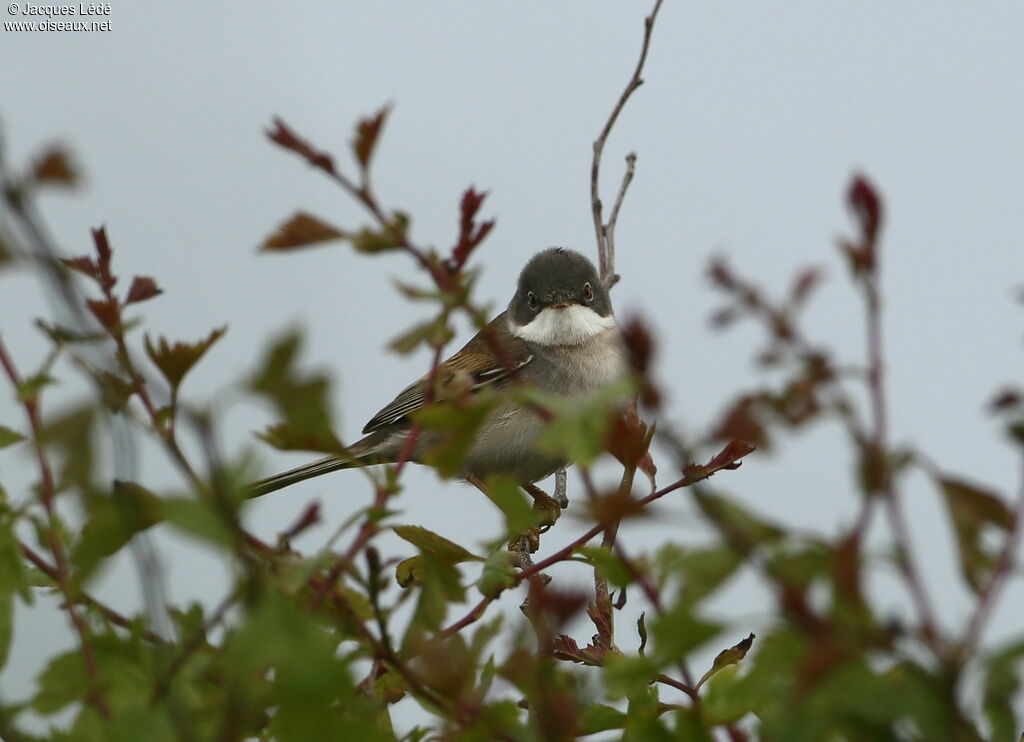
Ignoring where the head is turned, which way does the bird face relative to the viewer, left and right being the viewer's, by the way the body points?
facing the viewer and to the right of the viewer
